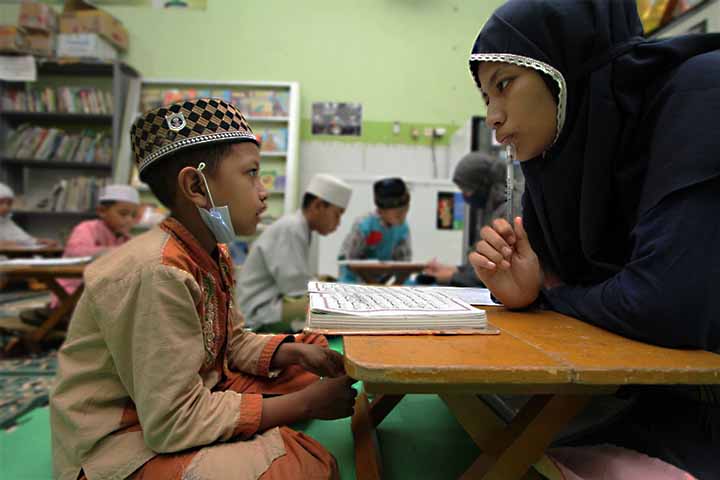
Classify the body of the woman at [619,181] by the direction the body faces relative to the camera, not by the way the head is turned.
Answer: to the viewer's left

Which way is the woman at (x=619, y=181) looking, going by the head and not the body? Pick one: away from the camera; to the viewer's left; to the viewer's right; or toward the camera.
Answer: to the viewer's left

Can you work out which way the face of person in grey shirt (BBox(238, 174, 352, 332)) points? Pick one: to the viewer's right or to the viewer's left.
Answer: to the viewer's right

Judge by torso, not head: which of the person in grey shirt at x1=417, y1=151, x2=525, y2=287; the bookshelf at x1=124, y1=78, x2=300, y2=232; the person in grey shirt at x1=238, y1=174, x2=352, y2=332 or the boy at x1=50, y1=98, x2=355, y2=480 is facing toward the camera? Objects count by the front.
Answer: the bookshelf

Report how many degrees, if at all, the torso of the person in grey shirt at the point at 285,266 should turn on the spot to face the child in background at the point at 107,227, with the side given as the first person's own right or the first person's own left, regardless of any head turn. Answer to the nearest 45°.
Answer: approximately 135° to the first person's own left

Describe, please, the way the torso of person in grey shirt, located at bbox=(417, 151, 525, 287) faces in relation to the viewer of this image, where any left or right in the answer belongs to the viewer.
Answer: facing to the left of the viewer

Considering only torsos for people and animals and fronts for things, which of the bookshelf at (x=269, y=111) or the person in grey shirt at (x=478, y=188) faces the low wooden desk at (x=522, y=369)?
the bookshelf

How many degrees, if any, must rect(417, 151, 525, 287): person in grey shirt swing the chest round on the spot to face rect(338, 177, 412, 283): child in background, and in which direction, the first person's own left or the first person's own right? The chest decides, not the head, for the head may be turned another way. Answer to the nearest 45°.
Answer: approximately 45° to the first person's own right

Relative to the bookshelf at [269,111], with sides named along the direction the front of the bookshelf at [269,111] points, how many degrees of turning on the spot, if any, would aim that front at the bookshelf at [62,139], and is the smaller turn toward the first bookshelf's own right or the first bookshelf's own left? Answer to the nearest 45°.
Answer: approximately 90° to the first bookshelf's own right

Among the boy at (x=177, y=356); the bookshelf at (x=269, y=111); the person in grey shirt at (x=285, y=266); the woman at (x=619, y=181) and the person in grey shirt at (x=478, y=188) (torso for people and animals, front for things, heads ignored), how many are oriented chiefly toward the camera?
1

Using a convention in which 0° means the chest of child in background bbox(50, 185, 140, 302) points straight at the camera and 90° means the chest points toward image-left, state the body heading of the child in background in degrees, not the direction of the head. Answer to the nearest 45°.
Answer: approximately 315°

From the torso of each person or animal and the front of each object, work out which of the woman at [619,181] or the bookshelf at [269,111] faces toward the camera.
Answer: the bookshelf

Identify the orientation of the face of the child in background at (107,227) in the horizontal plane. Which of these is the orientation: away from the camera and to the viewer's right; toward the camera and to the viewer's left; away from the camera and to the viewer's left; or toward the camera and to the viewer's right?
toward the camera and to the viewer's right
